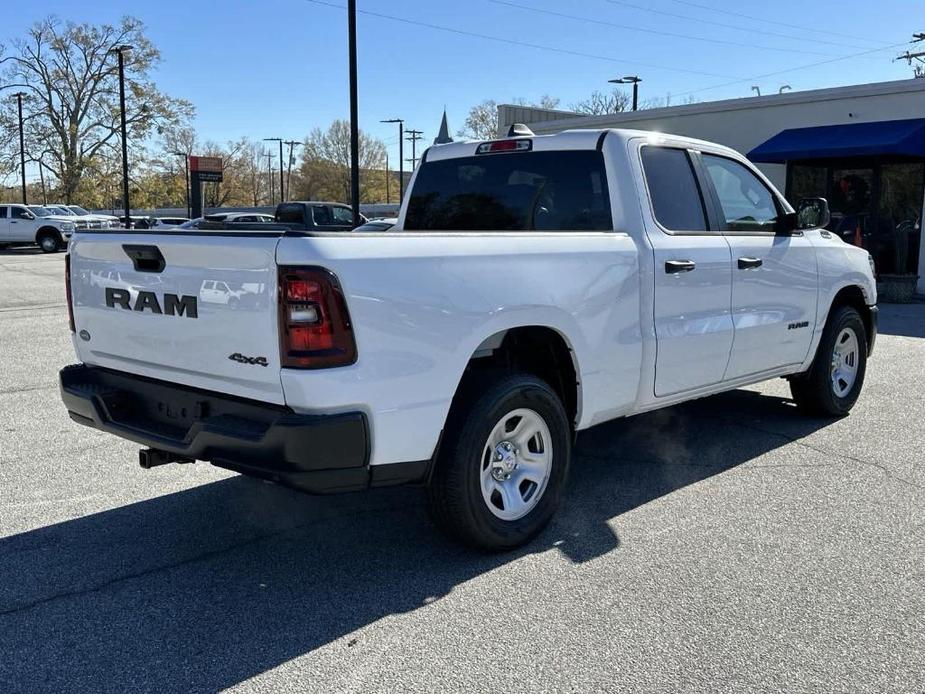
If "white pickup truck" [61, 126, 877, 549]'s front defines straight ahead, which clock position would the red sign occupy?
The red sign is roughly at 10 o'clock from the white pickup truck.

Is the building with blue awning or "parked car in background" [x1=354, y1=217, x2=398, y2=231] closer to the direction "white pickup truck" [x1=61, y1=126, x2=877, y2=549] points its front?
the building with blue awning

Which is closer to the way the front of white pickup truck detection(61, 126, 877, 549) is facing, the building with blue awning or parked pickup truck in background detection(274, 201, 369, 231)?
the building with blue awning

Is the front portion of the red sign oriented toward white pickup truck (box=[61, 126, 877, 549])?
yes

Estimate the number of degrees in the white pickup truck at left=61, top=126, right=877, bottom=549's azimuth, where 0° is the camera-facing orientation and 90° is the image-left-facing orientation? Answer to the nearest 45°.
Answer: approximately 225°

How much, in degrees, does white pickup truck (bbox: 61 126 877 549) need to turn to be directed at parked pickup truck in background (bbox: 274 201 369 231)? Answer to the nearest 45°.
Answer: approximately 45° to its left

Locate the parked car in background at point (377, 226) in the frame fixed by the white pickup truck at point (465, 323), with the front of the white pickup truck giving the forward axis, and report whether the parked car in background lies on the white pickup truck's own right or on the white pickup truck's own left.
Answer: on the white pickup truck's own left

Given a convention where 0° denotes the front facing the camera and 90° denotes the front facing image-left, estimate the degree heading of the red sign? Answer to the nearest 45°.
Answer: approximately 0°
